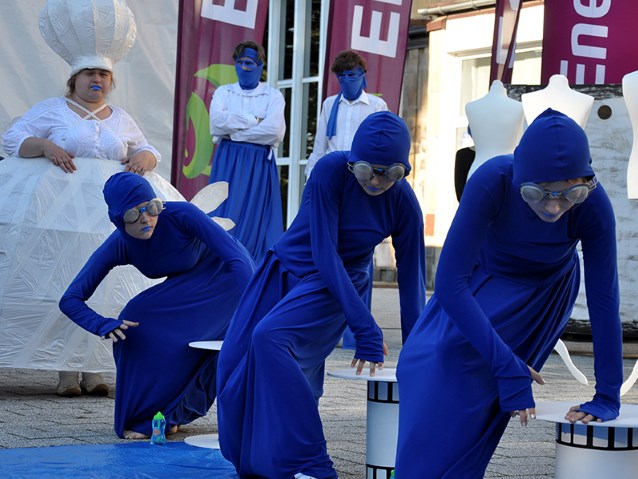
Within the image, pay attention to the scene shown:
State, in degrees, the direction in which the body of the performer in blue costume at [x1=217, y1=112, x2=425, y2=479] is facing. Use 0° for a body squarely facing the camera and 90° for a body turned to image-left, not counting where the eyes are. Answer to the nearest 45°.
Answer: approximately 315°

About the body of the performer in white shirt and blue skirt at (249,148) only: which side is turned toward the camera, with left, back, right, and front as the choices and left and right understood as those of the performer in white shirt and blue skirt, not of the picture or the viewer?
front

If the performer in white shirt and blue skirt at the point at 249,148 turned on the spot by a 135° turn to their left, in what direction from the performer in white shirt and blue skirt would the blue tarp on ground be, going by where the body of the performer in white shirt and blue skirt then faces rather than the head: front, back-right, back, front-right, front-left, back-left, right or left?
back-right

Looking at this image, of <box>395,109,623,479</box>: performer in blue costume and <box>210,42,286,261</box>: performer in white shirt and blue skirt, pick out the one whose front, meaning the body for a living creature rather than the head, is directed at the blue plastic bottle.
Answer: <box>210,42,286,261</box>: performer in white shirt and blue skirt

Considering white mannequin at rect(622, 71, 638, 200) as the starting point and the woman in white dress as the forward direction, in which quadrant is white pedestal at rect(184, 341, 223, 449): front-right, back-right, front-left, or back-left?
front-left

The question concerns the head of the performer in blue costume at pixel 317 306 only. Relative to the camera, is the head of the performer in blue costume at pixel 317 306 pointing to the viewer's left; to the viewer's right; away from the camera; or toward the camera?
toward the camera

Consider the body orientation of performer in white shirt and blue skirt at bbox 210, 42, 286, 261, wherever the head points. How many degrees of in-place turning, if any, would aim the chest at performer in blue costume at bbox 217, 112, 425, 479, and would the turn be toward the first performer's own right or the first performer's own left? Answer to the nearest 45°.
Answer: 0° — they already face them

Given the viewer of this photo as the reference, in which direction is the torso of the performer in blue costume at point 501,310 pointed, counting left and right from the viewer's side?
facing the viewer and to the right of the viewer

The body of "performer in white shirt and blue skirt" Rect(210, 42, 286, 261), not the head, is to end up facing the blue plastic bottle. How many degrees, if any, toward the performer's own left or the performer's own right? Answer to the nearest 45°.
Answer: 0° — they already face it

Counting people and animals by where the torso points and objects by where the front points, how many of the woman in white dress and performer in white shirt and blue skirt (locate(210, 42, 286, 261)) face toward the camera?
2

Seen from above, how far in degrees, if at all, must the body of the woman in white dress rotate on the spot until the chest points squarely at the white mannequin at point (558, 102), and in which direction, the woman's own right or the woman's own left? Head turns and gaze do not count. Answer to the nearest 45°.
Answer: approximately 90° to the woman's own left

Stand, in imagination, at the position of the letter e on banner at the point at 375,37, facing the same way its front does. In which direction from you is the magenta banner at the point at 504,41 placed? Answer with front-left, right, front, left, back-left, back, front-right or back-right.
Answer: left

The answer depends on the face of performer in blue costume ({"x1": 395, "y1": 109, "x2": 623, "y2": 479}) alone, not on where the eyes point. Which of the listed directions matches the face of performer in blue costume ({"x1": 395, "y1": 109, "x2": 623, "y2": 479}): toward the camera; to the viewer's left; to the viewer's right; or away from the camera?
toward the camera

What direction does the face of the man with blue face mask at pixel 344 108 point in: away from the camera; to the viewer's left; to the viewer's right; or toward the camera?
toward the camera

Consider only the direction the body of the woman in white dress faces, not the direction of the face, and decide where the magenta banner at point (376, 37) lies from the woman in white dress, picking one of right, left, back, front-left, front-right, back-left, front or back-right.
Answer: back-left

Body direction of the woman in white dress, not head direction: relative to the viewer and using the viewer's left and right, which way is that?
facing the viewer
